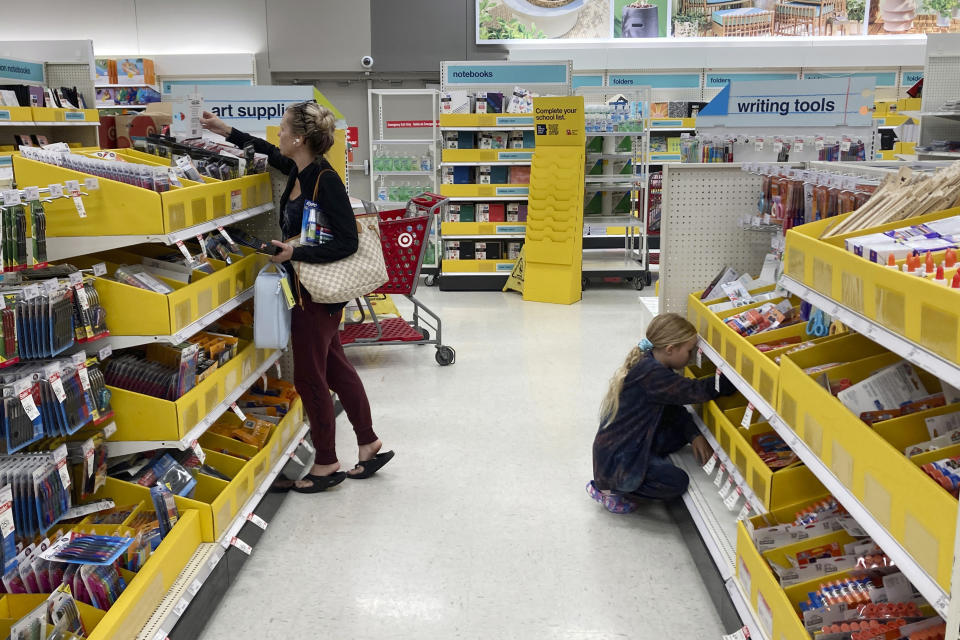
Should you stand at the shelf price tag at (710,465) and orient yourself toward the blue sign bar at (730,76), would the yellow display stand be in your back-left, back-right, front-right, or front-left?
front-left

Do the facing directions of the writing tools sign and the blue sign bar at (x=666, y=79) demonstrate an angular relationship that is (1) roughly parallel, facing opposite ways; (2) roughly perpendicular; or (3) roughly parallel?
roughly parallel

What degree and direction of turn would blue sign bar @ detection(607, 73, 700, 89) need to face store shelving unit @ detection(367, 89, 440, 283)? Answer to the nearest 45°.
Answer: approximately 45° to its right

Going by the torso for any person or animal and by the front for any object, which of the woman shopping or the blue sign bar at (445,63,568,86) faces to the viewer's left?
the woman shopping

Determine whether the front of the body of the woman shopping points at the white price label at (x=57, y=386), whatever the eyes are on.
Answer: no

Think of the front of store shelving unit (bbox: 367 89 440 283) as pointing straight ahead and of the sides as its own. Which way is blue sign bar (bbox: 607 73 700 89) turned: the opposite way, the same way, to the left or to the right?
the same way

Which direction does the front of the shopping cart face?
to the viewer's left

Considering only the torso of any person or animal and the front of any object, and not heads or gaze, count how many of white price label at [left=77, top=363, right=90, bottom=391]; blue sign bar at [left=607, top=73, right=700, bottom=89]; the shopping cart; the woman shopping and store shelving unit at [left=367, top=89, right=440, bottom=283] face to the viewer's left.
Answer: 2

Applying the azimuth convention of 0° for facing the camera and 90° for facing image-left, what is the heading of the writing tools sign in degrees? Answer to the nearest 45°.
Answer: approximately 0°

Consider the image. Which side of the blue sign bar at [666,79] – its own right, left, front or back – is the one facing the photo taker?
front

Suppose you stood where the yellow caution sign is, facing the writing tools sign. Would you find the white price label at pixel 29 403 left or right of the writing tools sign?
right

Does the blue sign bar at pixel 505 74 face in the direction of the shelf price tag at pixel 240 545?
yes

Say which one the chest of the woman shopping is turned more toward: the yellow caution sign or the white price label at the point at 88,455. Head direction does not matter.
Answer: the white price label
